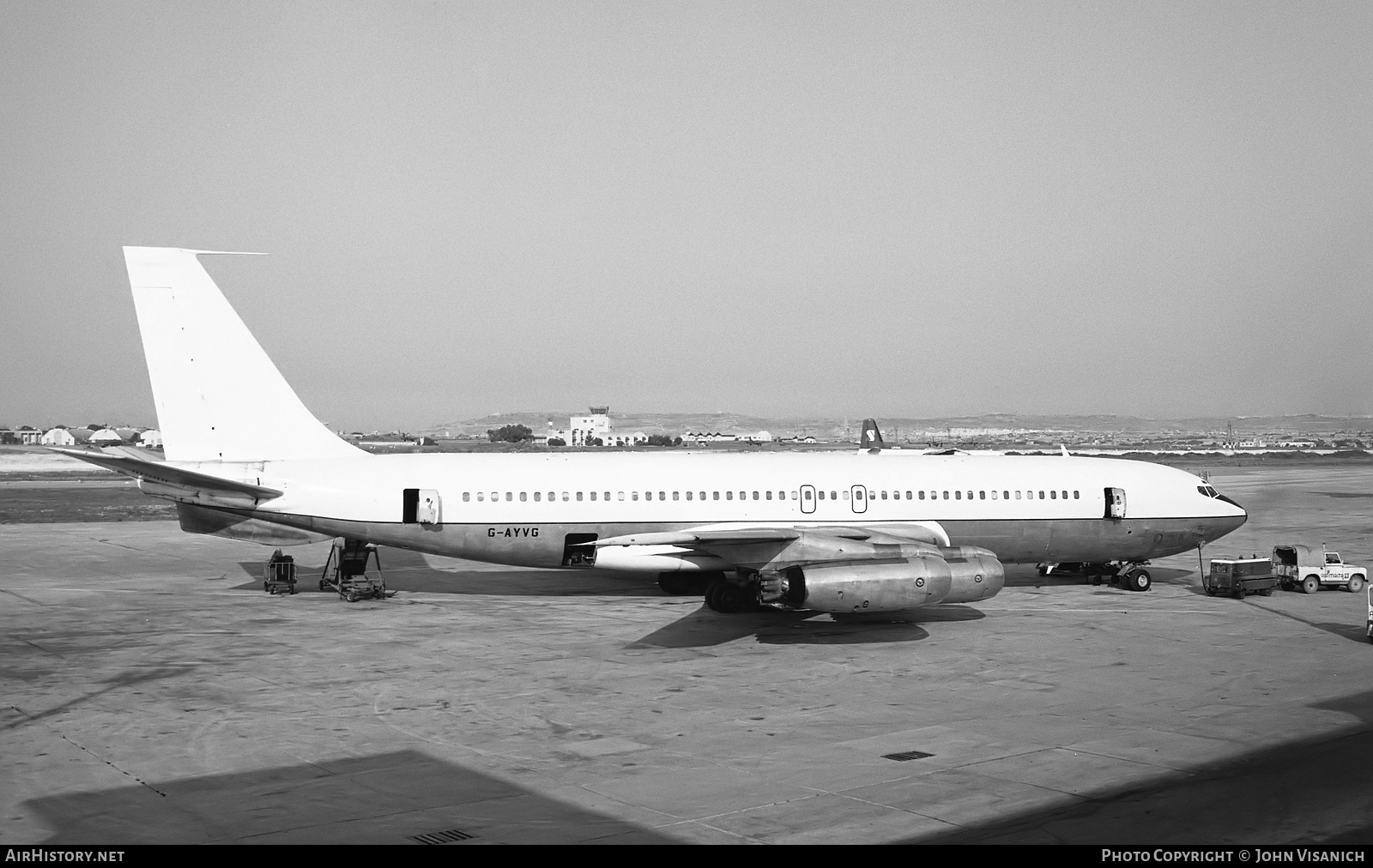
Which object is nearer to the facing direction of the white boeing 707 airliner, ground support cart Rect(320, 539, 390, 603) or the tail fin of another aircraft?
the tail fin of another aircraft

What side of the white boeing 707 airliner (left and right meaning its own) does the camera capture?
right

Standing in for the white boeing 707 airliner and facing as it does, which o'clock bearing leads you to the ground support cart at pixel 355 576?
The ground support cart is roughly at 7 o'clock from the white boeing 707 airliner.

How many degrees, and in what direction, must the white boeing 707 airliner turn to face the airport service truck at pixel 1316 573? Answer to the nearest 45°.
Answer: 0° — it already faces it

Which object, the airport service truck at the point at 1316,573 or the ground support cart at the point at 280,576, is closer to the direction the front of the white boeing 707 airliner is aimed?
the airport service truck

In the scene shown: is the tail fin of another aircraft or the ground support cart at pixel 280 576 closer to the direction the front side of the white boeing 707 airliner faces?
the tail fin of another aircraft

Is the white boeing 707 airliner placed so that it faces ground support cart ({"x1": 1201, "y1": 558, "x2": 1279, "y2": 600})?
yes

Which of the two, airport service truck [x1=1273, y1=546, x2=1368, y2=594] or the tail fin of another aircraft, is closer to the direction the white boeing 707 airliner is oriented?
the airport service truck

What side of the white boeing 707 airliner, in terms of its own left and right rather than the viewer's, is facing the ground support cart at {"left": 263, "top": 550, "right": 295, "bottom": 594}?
back

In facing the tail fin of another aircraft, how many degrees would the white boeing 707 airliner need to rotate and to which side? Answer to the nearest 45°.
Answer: approximately 45° to its left
